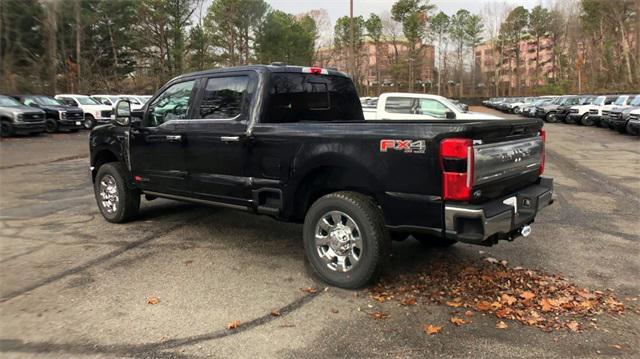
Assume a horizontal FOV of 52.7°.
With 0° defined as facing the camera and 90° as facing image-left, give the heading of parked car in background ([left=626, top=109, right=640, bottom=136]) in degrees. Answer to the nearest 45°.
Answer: approximately 45°

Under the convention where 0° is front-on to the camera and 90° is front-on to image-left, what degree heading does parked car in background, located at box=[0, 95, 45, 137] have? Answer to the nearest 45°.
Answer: approximately 315°

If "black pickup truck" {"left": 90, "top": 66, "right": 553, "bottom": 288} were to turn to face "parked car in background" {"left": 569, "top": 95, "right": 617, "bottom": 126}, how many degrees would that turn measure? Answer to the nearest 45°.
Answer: approximately 90° to its right

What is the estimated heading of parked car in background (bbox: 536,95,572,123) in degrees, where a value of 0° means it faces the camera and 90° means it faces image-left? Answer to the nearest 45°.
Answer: approximately 45°

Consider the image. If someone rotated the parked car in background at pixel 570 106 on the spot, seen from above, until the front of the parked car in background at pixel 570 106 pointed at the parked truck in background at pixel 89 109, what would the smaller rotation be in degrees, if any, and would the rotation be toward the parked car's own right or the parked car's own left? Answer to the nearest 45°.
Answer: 0° — it already faces it

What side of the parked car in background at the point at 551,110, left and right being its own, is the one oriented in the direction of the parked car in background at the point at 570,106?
left

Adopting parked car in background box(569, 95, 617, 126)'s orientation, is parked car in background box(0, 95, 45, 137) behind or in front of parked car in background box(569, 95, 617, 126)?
in front

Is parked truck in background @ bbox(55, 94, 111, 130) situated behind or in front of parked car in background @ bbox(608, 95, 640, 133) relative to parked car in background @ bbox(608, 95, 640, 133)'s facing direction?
in front
